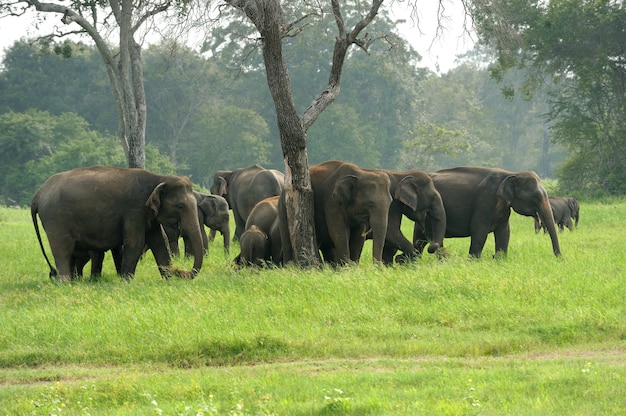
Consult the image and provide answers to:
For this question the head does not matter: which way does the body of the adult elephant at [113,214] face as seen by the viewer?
to the viewer's right

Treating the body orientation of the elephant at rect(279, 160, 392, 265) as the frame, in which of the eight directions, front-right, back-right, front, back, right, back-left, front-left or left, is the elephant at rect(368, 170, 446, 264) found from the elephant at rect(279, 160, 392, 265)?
left

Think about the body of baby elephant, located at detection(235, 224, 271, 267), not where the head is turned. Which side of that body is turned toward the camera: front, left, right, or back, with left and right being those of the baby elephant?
back

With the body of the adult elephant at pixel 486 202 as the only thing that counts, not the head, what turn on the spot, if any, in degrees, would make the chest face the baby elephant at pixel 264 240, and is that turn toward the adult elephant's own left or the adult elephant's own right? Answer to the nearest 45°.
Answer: approximately 180°

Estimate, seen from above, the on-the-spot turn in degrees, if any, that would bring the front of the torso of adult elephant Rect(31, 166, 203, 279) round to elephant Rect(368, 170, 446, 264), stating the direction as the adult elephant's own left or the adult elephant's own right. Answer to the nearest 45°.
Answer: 0° — it already faces it

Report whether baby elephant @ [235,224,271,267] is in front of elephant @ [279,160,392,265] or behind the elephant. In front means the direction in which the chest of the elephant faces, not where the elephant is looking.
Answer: behind

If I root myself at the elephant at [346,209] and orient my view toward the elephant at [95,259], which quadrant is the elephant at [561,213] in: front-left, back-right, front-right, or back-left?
back-right

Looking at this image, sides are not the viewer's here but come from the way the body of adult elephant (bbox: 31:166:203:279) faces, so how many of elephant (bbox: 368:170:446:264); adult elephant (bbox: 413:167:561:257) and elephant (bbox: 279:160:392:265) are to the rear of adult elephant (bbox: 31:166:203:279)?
0

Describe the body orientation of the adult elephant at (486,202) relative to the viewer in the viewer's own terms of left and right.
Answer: facing to the right of the viewer

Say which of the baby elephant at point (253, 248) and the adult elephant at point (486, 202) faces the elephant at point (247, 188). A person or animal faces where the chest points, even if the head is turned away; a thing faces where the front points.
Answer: the baby elephant

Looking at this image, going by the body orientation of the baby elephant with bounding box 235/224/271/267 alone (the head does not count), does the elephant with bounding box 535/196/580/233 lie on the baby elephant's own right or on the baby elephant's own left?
on the baby elephant's own right

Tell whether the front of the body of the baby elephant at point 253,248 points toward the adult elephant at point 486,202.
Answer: no

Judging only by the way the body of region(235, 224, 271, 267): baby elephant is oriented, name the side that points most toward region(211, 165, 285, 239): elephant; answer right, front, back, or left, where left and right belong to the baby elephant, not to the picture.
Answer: front

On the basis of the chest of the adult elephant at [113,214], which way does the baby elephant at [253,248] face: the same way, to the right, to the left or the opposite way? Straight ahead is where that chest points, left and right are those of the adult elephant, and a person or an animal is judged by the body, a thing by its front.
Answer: to the left

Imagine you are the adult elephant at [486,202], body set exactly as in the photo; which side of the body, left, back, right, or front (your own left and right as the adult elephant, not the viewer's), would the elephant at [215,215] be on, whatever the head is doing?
back

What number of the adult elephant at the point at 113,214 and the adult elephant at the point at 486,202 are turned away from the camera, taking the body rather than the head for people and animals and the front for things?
0

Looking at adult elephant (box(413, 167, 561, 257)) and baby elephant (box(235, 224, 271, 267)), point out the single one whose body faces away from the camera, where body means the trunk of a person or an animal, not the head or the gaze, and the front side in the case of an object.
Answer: the baby elephant

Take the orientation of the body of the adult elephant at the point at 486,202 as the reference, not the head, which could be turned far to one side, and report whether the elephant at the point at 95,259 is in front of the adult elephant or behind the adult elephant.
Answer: behind
